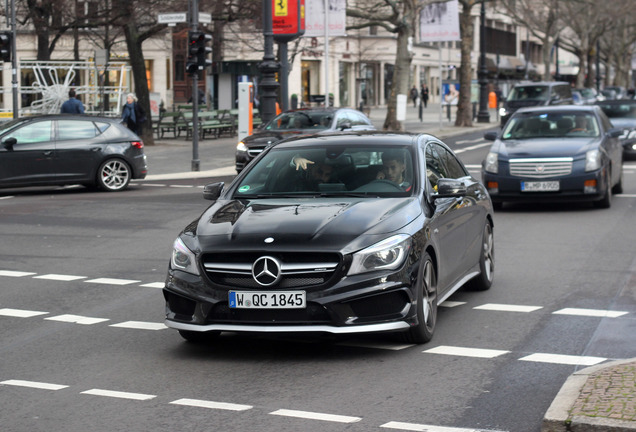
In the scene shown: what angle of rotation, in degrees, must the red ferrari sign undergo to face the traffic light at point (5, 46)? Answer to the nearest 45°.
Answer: approximately 45° to its right

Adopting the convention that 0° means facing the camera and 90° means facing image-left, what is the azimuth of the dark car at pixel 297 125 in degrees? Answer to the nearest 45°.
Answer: approximately 45°

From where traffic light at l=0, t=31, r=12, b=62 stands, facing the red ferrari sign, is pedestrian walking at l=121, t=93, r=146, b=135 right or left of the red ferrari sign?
left

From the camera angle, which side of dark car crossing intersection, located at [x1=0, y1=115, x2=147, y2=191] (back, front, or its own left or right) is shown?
left

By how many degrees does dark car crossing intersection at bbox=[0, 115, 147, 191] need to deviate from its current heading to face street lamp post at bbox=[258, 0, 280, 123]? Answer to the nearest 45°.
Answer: approximately 135° to its right

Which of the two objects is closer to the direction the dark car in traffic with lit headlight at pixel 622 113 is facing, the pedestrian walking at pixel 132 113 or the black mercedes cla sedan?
the black mercedes cla sedan

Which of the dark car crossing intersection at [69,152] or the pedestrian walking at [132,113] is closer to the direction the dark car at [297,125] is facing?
the dark car crossing intersection

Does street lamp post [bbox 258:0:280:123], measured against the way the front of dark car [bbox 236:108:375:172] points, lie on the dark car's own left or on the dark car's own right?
on the dark car's own right
